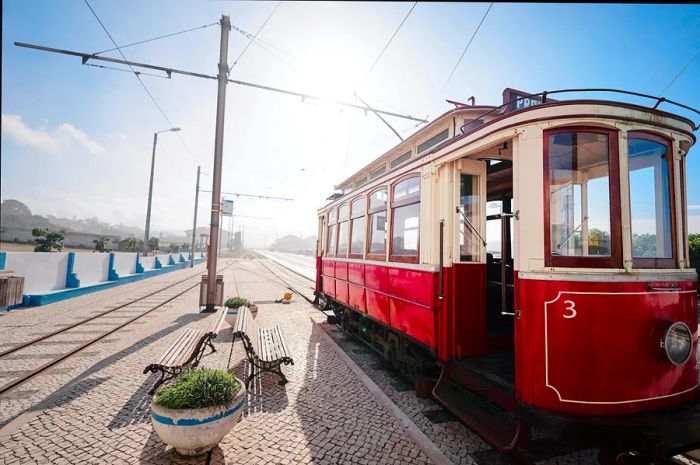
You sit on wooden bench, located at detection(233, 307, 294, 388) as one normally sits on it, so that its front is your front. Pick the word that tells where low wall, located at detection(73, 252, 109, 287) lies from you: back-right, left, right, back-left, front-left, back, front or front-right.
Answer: back-left

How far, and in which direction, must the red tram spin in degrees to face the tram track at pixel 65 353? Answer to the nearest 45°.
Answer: approximately 135° to its right

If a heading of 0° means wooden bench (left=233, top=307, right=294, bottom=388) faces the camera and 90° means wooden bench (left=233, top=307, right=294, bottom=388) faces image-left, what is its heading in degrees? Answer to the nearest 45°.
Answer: approximately 270°

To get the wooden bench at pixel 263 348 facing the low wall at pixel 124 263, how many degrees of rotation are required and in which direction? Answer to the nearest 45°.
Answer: approximately 135° to its left

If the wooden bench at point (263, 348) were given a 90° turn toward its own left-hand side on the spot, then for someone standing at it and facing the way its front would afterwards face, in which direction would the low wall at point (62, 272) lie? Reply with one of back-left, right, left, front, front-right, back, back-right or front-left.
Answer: front-left

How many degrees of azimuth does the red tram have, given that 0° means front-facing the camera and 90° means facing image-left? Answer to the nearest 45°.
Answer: approximately 315°

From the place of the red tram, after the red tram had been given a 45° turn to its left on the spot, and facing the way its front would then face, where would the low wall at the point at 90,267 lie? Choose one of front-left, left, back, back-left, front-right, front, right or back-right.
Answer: back

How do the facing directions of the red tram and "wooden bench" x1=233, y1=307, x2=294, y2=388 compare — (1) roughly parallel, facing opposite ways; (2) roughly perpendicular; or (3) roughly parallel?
roughly perpendicular

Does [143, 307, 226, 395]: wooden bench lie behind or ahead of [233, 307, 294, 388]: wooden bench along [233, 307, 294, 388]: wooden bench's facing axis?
behind
